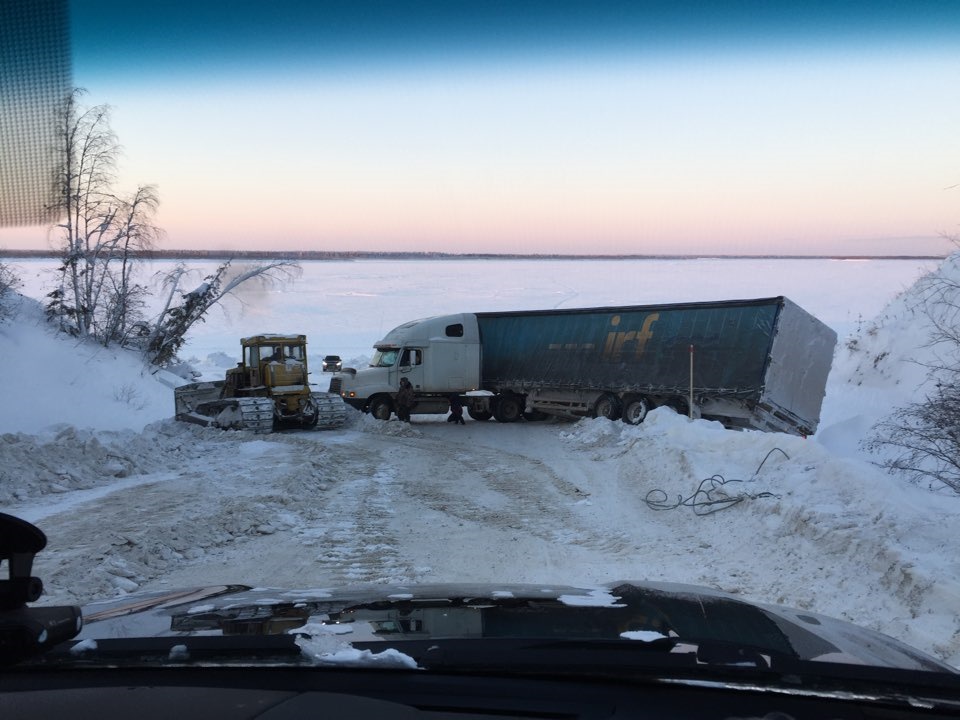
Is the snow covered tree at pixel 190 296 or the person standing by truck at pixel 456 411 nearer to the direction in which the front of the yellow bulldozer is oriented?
the snow covered tree

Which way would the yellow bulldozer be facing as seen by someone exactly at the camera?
facing away from the viewer and to the left of the viewer

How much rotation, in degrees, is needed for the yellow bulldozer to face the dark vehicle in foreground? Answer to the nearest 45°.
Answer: approximately 135° to its left

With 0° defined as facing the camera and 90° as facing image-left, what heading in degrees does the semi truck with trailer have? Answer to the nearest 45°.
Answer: approximately 135°

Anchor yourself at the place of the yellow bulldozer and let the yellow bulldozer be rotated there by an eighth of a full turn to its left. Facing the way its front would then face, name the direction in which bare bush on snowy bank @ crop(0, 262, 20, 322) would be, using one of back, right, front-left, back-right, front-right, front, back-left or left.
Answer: front-right

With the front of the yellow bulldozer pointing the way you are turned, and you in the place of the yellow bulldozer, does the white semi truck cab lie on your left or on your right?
on your right

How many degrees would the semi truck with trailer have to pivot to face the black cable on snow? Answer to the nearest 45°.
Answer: approximately 135° to its left

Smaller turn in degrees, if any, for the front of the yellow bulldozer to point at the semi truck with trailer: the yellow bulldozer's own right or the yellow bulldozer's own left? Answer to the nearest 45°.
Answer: approximately 135° to the yellow bulldozer's own right

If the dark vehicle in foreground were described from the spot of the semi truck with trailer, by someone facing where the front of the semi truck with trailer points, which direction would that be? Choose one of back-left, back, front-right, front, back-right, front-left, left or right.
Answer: back-left

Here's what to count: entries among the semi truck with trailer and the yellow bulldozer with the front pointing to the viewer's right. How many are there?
0

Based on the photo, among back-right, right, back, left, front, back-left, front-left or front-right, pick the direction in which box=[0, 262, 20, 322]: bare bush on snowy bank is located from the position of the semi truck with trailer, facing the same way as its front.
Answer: front-left
